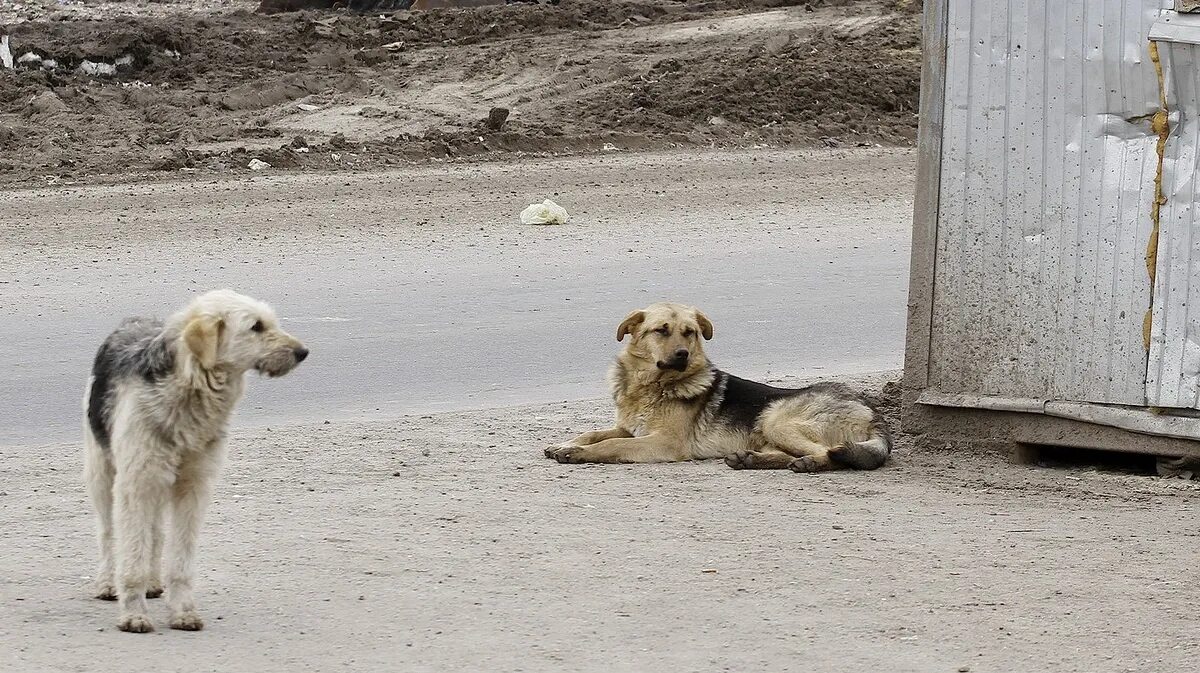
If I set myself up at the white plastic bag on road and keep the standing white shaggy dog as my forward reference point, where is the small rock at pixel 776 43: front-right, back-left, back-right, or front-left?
back-left

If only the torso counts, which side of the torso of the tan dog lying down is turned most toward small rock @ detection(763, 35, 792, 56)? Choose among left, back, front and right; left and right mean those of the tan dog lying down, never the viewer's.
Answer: right

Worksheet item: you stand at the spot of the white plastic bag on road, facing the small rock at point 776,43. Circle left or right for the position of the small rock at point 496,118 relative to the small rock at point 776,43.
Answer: left

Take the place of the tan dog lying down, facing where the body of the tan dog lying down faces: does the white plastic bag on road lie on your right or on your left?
on your right

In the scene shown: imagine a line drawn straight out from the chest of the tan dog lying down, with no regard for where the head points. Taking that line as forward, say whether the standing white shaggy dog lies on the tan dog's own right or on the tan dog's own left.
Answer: on the tan dog's own left

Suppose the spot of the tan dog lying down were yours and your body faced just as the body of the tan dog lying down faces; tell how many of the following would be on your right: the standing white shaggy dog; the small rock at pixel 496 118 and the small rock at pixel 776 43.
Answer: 2

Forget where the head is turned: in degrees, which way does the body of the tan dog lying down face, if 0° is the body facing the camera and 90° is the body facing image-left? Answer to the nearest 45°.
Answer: approximately 90°

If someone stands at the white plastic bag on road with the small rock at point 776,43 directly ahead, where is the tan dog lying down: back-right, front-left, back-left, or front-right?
back-right

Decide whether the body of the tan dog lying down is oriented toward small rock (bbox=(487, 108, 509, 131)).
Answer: no

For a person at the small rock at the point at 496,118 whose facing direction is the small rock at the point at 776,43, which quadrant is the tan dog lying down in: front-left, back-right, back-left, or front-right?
back-right

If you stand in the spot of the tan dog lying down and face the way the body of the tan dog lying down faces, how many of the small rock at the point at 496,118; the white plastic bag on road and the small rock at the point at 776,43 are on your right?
3

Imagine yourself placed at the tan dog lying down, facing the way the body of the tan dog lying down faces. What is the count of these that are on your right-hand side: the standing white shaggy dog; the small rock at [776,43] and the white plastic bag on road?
2
